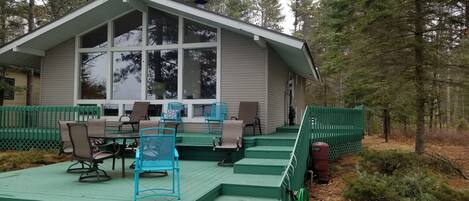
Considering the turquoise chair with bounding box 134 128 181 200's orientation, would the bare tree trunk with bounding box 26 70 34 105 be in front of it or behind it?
behind

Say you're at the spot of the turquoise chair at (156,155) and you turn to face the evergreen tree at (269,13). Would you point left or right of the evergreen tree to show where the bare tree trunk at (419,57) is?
right

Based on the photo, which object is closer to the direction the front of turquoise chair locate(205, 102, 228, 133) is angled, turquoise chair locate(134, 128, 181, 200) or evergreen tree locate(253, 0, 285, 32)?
the turquoise chair

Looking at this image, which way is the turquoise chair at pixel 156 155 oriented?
toward the camera

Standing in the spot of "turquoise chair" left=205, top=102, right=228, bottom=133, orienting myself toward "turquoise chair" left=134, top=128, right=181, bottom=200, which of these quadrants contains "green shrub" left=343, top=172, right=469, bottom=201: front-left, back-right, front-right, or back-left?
front-left

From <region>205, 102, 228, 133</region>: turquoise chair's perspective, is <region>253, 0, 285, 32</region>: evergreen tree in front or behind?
behind

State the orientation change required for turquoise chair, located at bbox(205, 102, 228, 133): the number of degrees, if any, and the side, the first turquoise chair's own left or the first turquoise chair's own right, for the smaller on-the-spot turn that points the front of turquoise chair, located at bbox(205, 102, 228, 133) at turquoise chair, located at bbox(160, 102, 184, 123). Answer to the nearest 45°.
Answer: approximately 45° to the first turquoise chair's own right

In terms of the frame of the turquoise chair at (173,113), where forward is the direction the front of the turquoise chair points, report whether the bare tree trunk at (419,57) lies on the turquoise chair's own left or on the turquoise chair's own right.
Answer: on the turquoise chair's own left

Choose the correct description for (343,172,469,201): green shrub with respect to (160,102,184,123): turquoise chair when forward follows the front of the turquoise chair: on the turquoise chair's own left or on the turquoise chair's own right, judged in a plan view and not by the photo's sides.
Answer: on the turquoise chair's own left

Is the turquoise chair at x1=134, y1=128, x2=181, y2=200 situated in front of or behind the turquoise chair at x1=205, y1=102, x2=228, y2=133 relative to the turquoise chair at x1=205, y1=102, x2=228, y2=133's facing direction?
in front

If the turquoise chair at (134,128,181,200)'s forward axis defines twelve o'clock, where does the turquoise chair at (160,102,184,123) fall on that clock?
the turquoise chair at (160,102,184,123) is roughly at 6 o'clock from the turquoise chair at (134,128,181,200).

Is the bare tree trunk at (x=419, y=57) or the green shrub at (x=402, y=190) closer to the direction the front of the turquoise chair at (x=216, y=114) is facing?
the green shrub

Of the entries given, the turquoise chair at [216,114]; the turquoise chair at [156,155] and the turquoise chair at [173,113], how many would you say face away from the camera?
0

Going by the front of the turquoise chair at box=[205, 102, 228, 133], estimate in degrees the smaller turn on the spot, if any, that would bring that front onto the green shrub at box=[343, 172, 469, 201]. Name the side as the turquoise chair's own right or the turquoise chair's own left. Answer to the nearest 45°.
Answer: approximately 90° to the turquoise chair's own left

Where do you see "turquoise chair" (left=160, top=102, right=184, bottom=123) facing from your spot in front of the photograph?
facing the viewer and to the left of the viewer

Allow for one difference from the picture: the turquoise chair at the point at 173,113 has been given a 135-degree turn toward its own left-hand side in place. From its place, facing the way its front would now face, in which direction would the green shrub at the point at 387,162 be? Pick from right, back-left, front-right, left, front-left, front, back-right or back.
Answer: front-right

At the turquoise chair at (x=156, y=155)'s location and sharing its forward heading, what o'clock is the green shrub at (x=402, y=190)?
The green shrub is roughly at 9 o'clock from the turquoise chair.
